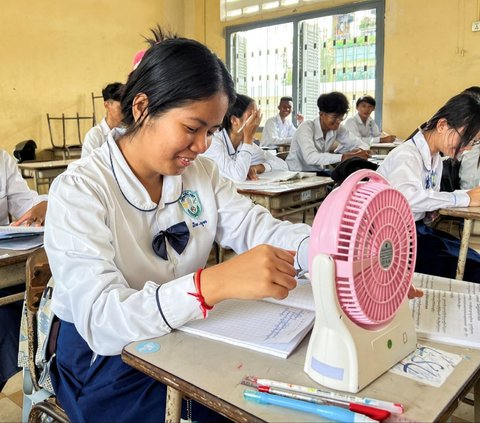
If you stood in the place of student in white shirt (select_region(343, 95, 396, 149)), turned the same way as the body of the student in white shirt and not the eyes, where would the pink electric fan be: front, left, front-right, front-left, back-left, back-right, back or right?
front-right

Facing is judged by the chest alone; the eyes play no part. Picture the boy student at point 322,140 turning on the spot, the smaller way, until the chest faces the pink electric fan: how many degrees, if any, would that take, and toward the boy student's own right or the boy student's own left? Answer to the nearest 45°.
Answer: approximately 45° to the boy student's own right

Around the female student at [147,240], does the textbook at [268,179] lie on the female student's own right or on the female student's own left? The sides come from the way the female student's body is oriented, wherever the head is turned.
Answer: on the female student's own left

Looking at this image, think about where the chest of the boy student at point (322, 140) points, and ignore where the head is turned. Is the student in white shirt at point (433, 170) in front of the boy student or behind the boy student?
in front

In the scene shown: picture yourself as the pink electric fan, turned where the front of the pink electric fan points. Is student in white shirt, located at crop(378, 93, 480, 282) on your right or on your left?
on your right

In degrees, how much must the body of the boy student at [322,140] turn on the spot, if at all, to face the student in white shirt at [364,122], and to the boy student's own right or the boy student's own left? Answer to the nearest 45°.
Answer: approximately 135° to the boy student's own left

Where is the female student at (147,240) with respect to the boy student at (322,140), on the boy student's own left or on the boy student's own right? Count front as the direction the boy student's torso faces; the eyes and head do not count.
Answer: on the boy student's own right
